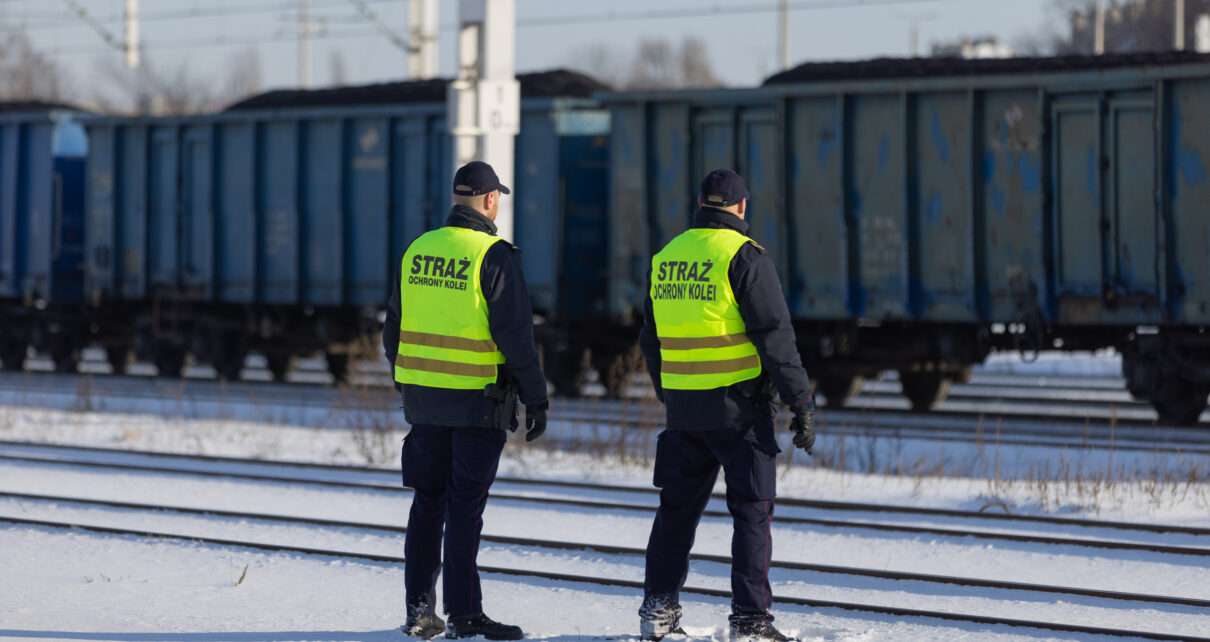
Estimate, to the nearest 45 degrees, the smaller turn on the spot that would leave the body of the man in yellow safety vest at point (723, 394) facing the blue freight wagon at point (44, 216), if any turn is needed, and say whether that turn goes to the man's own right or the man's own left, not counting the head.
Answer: approximately 90° to the man's own left

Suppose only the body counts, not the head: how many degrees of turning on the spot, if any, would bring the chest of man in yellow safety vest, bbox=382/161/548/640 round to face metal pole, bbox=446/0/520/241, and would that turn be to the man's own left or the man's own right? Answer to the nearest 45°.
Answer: approximately 45° to the man's own left

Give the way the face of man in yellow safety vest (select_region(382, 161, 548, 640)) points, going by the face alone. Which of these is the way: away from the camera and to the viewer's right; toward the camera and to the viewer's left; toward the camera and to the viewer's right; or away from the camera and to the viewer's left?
away from the camera and to the viewer's right

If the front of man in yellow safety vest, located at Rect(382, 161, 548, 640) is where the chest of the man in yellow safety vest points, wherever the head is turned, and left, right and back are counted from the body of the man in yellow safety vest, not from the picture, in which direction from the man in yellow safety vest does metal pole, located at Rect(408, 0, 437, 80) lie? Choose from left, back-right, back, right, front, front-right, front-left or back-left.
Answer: front-left

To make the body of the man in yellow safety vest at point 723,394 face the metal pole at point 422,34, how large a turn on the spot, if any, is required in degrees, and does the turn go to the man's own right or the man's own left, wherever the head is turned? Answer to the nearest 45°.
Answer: approximately 45° to the man's own left

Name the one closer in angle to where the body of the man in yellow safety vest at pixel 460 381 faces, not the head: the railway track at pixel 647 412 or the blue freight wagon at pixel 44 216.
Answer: the railway track

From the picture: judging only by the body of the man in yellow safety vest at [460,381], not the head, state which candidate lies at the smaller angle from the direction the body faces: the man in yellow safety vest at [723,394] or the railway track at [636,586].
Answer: the railway track

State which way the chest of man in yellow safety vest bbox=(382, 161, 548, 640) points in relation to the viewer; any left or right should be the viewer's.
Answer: facing away from the viewer and to the right of the viewer

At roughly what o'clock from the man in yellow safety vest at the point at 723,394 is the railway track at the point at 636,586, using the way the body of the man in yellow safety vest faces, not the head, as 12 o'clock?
The railway track is roughly at 10 o'clock from the man in yellow safety vest.

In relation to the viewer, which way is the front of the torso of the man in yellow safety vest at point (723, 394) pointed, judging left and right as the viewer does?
facing away from the viewer and to the right of the viewer

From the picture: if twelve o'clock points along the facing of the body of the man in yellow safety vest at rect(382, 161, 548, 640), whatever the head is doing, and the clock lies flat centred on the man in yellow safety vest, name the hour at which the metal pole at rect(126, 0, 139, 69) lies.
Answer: The metal pole is roughly at 10 o'clock from the man in yellow safety vest.

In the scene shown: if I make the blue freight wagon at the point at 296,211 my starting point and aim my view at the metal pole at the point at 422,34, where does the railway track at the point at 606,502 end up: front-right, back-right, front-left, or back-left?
back-right
